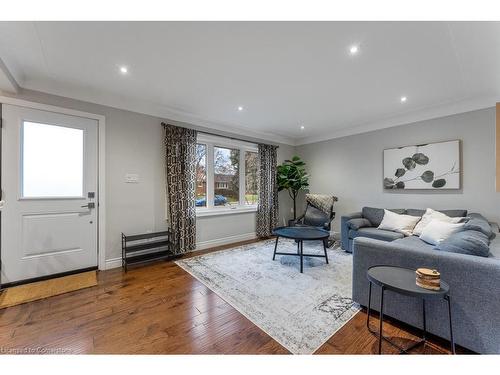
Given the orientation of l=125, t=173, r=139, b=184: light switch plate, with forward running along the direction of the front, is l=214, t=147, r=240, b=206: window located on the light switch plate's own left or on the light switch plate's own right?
on the light switch plate's own left

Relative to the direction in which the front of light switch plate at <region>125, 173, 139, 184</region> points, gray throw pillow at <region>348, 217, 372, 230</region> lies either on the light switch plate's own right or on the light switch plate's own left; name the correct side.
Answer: on the light switch plate's own left

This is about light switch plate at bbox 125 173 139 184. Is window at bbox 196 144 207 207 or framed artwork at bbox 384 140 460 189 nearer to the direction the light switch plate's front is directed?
the framed artwork

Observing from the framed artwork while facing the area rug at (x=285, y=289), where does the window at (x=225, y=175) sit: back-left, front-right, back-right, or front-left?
front-right

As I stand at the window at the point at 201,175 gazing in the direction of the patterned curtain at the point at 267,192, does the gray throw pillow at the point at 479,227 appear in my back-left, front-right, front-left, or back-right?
front-right

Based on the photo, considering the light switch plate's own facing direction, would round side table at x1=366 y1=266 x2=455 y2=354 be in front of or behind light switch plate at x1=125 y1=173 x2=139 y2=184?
in front

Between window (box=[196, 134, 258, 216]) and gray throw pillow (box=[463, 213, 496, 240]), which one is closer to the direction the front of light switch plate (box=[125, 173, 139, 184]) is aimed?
the gray throw pillow

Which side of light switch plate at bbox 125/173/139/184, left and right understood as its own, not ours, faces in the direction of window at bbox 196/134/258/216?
left

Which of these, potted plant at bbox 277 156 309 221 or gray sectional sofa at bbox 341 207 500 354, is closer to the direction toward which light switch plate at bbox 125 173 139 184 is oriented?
the gray sectional sofa
